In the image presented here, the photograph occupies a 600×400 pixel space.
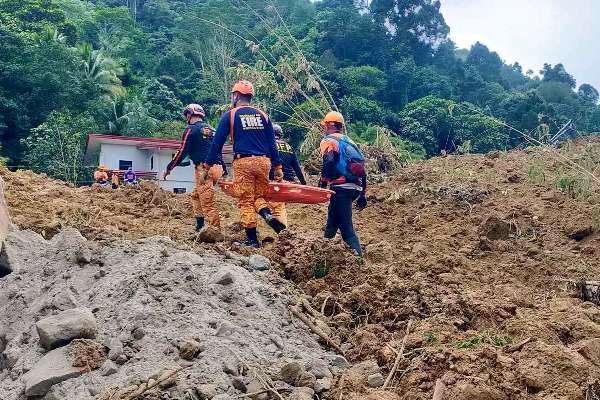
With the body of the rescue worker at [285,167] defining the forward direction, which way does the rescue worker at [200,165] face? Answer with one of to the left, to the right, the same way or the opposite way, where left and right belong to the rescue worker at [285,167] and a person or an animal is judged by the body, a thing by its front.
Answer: the same way

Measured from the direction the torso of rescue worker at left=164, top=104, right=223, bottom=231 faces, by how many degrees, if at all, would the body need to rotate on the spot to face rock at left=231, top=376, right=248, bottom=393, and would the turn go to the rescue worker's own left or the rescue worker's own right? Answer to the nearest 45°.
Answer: approximately 135° to the rescue worker's own left

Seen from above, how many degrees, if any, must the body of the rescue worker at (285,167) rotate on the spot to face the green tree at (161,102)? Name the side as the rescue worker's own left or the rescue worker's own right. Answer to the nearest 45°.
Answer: approximately 45° to the rescue worker's own right

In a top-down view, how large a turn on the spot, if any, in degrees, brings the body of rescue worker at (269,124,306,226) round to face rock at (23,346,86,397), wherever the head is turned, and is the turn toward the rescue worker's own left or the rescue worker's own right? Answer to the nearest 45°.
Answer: approximately 135° to the rescue worker's own left

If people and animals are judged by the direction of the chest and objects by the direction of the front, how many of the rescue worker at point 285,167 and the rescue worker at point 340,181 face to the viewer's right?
0

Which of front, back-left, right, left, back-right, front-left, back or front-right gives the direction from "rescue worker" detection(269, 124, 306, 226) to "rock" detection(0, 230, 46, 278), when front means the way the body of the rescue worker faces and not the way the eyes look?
left

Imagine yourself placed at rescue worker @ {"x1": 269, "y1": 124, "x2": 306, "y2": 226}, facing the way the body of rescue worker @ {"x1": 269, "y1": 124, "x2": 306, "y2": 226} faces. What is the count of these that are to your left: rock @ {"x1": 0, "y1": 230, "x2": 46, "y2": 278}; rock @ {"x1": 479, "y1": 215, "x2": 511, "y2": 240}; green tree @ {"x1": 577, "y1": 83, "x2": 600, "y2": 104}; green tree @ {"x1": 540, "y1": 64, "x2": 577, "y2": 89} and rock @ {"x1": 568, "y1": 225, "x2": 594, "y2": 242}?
1

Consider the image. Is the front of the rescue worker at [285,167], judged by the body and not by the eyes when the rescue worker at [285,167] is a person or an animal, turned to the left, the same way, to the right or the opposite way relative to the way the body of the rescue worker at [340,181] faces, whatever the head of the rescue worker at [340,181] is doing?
the same way

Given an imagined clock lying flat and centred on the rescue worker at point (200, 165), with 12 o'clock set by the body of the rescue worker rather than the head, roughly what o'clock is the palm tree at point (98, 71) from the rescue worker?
The palm tree is roughly at 1 o'clock from the rescue worker.

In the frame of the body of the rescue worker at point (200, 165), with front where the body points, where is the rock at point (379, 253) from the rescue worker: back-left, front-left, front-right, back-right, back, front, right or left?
back

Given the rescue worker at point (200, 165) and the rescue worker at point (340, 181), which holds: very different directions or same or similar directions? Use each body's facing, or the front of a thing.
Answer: same or similar directions

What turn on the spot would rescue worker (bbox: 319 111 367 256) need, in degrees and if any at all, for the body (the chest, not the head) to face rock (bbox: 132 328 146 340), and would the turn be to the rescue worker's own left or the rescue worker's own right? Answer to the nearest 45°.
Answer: approximately 135° to the rescue worker's own left

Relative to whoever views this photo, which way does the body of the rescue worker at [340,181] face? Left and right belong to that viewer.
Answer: facing away from the viewer and to the left of the viewer

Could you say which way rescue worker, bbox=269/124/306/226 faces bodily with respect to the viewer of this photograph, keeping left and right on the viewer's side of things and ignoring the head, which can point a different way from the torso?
facing away from the viewer and to the left of the viewer

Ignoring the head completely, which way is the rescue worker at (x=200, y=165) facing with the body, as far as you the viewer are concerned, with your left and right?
facing away from the viewer and to the left of the viewer

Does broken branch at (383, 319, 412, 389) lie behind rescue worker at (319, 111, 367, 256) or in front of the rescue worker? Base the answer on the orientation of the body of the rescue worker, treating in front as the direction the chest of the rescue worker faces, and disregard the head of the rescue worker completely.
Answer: behind

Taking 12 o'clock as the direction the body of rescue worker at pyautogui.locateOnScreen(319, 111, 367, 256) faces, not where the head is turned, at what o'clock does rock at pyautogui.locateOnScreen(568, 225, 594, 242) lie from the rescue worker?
The rock is roughly at 4 o'clock from the rescue worker.
